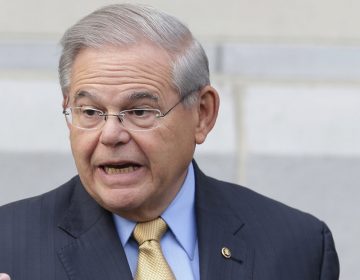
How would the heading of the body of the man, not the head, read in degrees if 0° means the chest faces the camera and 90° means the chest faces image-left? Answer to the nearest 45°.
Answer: approximately 0°

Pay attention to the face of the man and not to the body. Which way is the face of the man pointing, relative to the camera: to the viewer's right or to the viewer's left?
to the viewer's left
